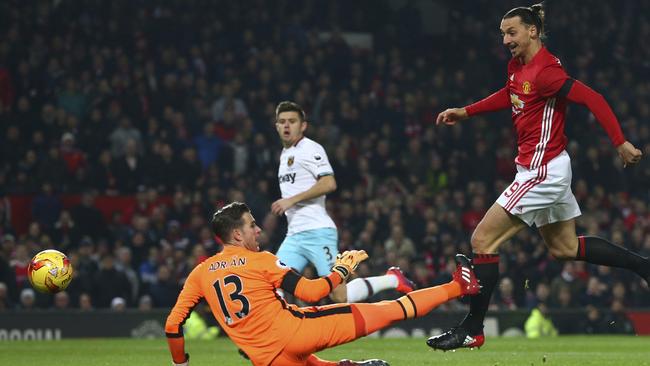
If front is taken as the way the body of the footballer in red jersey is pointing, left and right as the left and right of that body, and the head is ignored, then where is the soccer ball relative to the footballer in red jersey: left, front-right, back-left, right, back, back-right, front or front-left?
front-right

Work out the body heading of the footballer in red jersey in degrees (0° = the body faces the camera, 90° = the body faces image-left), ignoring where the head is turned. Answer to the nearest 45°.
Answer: approximately 45°

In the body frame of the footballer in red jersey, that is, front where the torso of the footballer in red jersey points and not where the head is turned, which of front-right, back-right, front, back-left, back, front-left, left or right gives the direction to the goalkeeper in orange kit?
front

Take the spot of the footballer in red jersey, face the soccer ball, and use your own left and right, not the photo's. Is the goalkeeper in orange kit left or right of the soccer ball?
left

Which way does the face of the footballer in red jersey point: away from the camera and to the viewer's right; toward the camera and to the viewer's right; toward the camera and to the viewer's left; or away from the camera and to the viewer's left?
toward the camera and to the viewer's left
